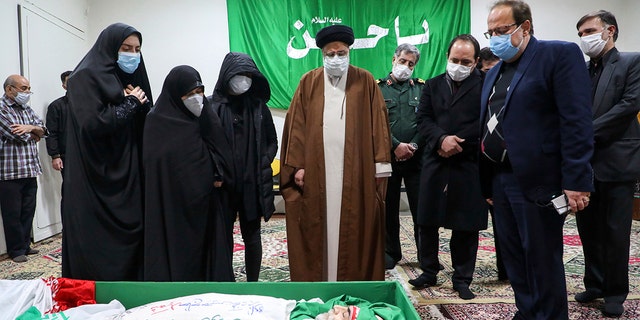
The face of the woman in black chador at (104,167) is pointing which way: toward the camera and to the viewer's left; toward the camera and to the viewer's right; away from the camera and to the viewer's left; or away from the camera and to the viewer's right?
toward the camera and to the viewer's right

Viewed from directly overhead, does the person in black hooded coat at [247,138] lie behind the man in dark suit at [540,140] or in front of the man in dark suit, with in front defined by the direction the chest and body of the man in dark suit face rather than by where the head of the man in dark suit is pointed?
in front

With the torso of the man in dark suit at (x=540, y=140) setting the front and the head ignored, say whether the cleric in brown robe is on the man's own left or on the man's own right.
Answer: on the man's own right

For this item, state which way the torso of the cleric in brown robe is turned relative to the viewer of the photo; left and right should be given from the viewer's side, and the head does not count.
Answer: facing the viewer

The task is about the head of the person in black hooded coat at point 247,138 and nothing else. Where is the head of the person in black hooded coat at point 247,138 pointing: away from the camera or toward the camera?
toward the camera

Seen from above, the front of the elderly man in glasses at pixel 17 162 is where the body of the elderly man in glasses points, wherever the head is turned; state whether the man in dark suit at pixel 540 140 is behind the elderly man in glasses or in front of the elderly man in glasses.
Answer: in front

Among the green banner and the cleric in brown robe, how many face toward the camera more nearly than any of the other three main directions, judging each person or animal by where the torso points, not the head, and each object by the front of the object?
2

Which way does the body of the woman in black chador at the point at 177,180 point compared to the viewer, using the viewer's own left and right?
facing the viewer and to the right of the viewer

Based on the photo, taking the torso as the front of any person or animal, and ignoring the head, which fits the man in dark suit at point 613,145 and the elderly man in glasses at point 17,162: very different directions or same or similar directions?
very different directions

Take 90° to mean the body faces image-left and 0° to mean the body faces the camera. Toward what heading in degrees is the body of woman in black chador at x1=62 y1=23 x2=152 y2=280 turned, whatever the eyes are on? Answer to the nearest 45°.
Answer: approximately 315°

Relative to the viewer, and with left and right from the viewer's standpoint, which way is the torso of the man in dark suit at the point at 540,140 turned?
facing the viewer and to the left of the viewer

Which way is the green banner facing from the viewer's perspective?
toward the camera

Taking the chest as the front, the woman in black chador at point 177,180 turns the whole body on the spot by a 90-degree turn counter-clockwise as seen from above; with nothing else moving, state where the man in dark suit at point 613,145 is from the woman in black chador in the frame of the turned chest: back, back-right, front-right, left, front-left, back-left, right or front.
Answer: front-right

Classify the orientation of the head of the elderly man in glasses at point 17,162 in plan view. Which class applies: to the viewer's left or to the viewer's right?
to the viewer's right
